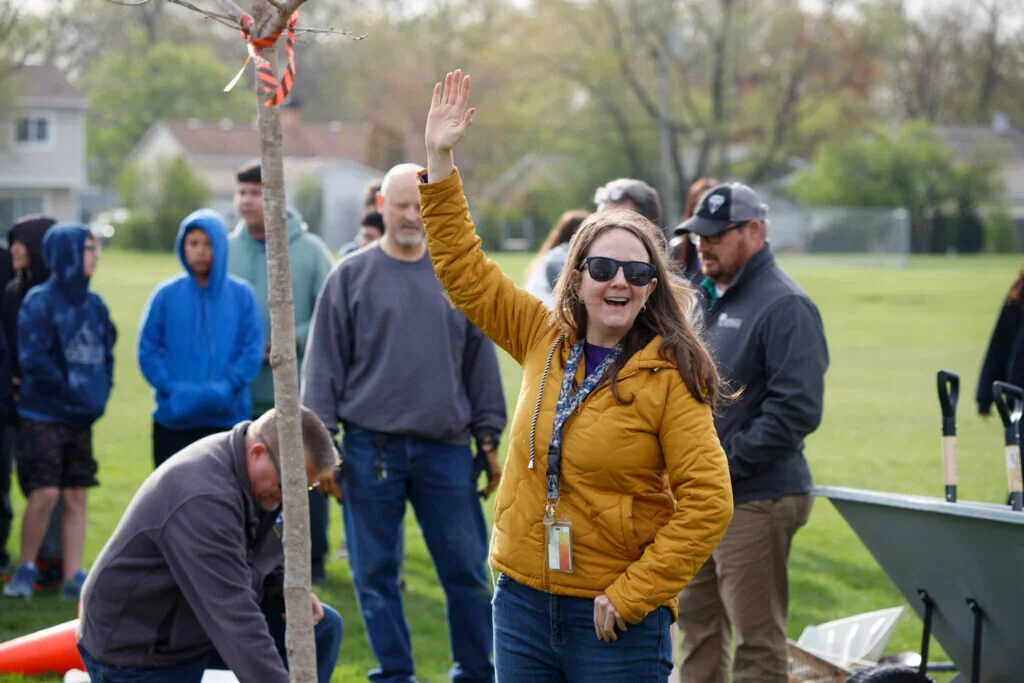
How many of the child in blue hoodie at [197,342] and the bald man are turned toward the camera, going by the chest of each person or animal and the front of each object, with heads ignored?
2

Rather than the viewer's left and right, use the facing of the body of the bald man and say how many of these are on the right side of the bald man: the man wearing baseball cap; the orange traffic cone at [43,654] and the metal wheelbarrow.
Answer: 1

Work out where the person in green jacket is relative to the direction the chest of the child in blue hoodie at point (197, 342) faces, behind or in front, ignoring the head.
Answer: behind

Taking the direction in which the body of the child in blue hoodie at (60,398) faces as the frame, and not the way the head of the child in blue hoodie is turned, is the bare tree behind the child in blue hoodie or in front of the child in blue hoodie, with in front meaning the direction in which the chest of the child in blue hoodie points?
in front

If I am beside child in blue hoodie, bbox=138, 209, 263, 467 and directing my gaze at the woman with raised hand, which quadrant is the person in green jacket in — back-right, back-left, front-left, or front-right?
back-left

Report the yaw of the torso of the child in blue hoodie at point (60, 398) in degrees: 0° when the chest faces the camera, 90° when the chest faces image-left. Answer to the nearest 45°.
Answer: approximately 315°

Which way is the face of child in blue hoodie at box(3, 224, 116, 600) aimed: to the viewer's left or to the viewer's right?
to the viewer's right

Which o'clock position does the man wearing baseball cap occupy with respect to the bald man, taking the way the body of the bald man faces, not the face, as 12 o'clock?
The man wearing baseball cap is roughly at 10 o'clock from the bald man.

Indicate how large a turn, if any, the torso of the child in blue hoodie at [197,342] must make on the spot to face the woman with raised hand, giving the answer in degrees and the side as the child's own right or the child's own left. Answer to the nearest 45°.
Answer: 0° — they already face them
